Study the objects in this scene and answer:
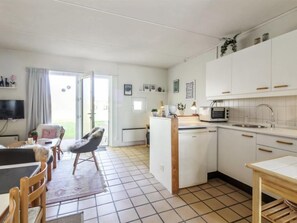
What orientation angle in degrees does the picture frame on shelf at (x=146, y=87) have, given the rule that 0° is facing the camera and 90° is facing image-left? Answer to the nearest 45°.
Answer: approximately 0°

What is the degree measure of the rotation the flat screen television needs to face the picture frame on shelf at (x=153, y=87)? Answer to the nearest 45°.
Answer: approximately 90° to its left

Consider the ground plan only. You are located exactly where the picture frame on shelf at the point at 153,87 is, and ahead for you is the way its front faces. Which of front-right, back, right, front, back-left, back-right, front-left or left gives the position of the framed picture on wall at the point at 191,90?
front-left

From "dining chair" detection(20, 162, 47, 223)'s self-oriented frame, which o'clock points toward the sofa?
The sofa is roughly at 1 o'clock from the dining chair.

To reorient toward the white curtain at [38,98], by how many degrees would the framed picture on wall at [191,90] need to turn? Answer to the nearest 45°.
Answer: approximately 45° to its right

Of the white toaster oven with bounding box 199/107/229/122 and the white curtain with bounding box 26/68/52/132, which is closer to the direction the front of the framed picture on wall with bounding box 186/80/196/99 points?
the white curtain

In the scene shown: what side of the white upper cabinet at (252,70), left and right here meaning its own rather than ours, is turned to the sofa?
front

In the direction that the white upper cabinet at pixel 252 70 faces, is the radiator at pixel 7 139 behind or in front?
in front
